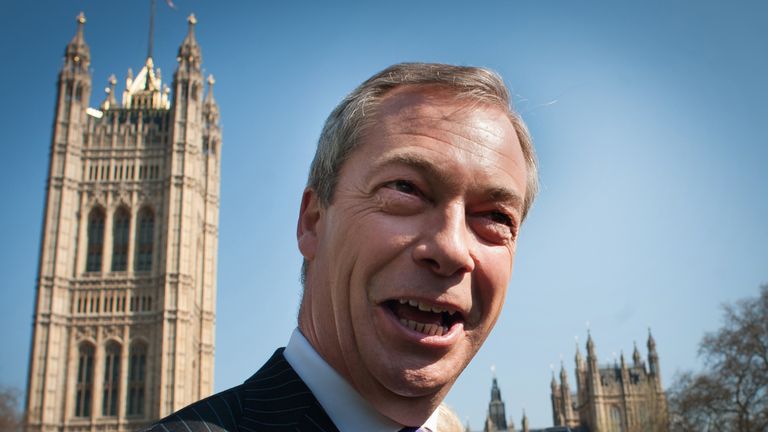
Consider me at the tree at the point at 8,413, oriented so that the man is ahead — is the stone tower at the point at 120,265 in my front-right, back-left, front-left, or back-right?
back-left

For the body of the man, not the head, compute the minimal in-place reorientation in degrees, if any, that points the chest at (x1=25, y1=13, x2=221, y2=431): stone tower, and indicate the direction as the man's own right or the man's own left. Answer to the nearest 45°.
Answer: approximately 135° to the man's own left

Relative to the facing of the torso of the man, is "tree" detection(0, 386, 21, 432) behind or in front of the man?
behind

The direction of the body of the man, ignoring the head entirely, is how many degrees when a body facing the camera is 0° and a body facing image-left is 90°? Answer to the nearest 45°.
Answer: approximately 315°
